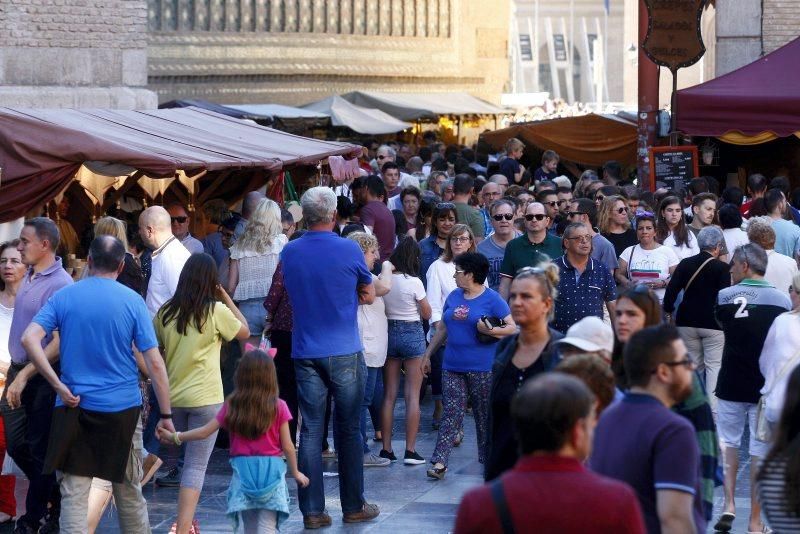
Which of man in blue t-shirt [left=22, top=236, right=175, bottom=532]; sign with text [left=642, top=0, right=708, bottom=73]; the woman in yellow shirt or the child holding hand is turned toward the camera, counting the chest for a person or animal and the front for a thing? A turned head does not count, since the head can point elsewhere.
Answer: the sign with text

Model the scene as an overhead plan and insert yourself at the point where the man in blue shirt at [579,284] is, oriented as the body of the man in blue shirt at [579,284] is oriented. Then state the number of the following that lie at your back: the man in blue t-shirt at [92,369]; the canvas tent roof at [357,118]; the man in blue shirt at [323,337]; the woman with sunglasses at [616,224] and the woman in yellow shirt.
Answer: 2

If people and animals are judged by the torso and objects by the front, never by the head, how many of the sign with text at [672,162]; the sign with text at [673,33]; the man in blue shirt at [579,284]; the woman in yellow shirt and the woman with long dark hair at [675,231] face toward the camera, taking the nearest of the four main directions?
4

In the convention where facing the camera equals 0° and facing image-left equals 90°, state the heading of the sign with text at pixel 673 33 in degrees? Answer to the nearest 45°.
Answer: approximately 0°

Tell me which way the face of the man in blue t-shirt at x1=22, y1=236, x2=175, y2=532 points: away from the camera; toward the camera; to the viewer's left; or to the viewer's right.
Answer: away from the camera

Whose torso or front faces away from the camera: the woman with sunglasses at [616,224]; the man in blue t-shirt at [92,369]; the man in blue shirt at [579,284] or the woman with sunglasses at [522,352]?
the man in blue t-shirt

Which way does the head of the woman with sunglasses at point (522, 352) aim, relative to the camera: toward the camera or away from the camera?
toward the camera

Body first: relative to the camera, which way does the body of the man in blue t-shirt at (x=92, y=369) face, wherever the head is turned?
away from the camera

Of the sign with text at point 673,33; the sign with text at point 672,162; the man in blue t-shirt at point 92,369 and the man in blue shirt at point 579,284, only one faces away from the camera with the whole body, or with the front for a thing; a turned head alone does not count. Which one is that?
the man in blue t-shirt

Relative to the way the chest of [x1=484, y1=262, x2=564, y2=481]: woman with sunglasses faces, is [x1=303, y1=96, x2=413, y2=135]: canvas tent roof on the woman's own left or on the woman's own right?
on the woman's own right

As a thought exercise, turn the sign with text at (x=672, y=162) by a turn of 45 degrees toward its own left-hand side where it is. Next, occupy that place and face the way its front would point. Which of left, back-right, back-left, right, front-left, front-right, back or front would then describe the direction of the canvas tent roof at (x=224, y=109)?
back

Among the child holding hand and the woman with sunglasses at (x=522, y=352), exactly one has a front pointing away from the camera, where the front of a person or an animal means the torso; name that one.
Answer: the child holding hand

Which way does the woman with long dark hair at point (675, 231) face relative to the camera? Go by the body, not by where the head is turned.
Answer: toward the camera

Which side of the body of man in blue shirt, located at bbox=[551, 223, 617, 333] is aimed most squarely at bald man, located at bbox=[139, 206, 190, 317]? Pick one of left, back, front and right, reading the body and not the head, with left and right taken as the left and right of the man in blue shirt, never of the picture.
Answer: right

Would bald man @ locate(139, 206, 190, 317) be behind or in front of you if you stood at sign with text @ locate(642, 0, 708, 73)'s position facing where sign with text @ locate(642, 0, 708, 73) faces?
in front

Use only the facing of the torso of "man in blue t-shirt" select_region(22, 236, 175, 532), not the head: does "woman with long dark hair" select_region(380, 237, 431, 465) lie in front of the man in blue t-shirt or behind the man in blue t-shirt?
in front

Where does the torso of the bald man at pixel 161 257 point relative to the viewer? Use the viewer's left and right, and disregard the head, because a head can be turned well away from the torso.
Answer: facing away from the viewer and to the left of the viewer

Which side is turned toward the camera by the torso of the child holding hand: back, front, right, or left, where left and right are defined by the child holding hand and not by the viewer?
back

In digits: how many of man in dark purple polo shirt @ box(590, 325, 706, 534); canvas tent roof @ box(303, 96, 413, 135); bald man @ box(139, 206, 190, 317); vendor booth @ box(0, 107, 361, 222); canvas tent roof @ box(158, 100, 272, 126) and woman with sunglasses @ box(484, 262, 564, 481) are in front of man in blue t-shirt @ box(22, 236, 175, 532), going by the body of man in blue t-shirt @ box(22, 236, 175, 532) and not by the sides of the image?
4
